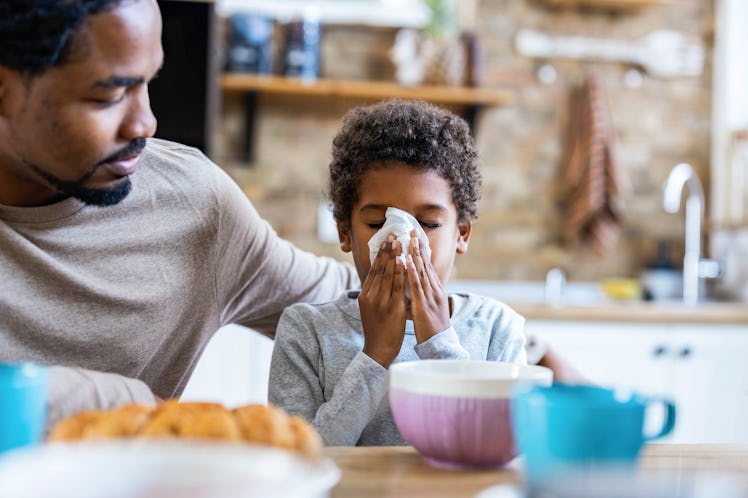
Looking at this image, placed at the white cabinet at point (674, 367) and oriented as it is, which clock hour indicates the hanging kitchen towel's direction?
The hanging kitchen towel is roughly at 5 o'clock from the white cabinet.

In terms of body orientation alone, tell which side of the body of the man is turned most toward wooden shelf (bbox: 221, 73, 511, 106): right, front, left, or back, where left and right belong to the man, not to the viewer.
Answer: left

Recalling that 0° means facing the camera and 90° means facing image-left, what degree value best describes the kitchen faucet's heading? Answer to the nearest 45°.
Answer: approximately 45°

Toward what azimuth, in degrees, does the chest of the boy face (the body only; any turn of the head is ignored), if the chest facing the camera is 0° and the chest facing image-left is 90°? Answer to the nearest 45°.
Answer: approximately 0°

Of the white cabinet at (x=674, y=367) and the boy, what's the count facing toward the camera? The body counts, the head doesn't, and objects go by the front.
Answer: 2

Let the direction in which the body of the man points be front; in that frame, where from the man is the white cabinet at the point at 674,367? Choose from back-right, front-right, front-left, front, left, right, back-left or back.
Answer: left

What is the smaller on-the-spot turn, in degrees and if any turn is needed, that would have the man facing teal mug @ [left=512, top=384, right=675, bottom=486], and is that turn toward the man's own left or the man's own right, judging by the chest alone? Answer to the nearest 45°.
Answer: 0° — they already face it

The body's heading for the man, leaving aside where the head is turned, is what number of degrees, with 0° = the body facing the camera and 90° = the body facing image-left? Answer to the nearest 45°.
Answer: approximately 315°
